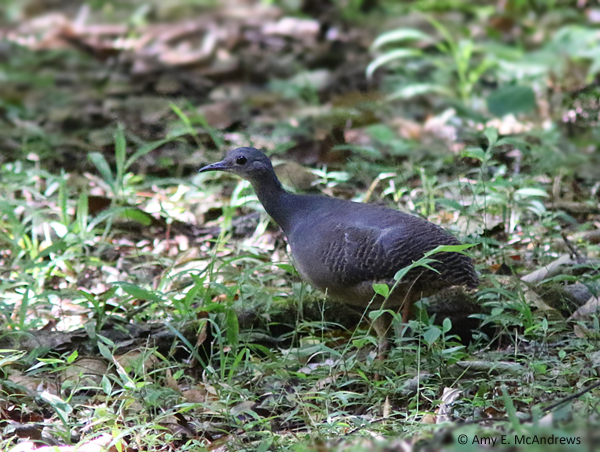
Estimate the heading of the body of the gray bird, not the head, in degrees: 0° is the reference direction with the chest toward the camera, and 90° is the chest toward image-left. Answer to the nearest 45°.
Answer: approximately 90°
